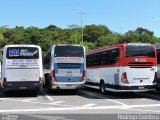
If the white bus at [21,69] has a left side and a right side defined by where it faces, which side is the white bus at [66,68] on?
on its right

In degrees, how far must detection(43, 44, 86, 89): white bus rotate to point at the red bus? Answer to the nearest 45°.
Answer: approximately 135° to its right

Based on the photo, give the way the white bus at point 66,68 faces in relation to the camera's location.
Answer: facing away from the viewer

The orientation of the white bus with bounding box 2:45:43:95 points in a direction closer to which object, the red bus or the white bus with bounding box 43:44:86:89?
the white bus

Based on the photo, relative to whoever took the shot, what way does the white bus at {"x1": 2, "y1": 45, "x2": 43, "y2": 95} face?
facing away from the viewer
